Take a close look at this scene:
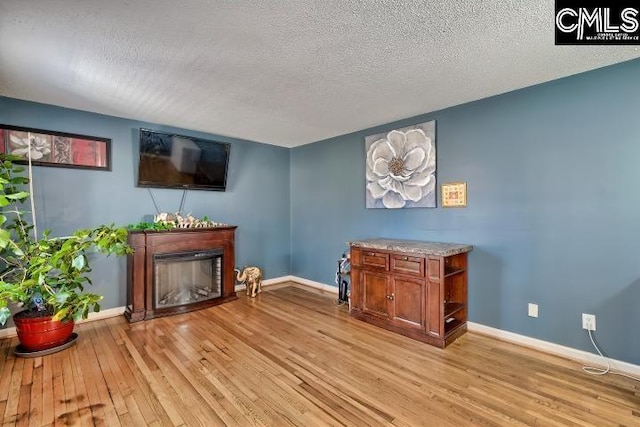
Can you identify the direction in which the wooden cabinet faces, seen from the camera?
facing the viewer and to the left of the viewer

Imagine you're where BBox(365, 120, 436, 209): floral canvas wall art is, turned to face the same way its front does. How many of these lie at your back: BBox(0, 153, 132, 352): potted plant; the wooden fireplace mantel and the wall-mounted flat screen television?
0

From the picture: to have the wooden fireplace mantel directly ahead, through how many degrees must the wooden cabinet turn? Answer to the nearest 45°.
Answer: approximately 45° to its right

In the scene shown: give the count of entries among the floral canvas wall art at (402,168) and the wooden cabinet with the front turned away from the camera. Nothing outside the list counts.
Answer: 0

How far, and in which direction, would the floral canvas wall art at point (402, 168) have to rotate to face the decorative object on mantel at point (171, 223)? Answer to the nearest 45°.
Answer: approximately 45° to its right

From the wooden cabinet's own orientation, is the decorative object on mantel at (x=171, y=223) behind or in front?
in front

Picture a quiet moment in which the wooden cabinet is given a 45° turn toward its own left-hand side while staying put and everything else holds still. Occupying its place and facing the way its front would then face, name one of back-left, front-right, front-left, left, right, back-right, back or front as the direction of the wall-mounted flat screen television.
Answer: right

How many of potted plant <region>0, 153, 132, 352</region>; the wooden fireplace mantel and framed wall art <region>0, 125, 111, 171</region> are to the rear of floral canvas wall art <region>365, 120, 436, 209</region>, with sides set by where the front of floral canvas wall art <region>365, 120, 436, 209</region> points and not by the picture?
0

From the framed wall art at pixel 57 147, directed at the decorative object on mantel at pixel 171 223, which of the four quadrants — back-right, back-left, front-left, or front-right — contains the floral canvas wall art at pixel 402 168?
front-right

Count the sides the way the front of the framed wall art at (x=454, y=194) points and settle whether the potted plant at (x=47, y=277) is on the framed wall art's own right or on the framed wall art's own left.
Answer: on the framed wall art's own right

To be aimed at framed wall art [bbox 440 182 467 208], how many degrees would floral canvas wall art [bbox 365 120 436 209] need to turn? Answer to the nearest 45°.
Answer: approximately 90° to its left

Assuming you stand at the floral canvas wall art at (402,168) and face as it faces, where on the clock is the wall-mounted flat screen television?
The wall-mounted flat screen television is roughly at 1 o'clock from the floral canvas wall art.

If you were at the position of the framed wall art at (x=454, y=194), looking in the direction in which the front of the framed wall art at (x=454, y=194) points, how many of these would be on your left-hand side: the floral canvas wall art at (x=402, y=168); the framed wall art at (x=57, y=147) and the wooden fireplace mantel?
0

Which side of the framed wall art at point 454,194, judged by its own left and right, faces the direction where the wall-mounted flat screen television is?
right

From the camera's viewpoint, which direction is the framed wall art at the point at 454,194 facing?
toward the camera
